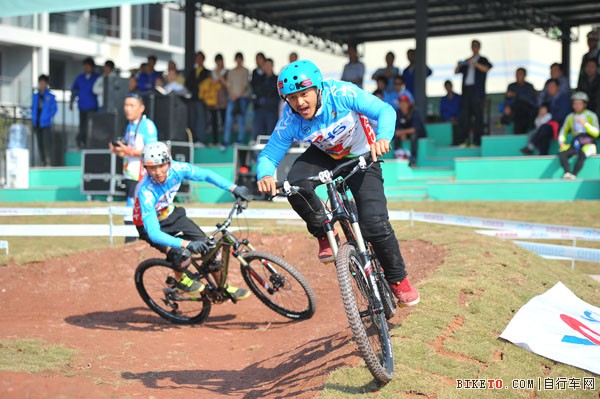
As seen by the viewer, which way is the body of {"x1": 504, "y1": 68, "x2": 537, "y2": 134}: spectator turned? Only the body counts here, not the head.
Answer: toward the camera

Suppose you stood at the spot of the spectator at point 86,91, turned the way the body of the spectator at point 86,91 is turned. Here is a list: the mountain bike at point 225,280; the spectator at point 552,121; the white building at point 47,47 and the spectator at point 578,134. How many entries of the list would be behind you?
1

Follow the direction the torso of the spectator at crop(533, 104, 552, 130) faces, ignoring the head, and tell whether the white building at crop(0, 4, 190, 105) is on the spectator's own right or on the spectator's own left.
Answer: on the spectator's own right

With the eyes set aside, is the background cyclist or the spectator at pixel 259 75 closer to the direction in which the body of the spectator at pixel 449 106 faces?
the background cyclist

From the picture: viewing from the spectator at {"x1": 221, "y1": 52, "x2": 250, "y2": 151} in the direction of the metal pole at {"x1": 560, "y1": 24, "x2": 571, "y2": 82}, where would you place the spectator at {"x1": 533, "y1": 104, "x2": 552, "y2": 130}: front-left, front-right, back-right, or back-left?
front-right

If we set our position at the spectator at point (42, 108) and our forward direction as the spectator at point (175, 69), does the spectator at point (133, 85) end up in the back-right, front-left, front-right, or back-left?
front-right

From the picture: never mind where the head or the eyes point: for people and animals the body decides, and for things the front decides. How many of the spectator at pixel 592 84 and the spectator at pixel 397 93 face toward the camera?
2

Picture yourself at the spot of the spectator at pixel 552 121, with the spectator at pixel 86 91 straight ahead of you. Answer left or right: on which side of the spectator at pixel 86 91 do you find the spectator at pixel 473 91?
right

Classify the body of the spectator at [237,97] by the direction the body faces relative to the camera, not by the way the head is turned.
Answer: toward the camera

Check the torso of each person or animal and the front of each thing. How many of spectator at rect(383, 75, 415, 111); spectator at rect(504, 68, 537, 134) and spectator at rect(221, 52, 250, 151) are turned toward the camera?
3

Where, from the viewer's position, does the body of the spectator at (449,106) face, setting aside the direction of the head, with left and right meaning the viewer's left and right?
facing the viewer

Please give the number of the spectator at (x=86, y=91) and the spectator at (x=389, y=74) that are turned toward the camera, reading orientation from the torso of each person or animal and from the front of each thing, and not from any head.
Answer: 2

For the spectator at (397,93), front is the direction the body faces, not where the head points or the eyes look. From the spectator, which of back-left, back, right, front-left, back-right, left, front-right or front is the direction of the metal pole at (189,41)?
back-right

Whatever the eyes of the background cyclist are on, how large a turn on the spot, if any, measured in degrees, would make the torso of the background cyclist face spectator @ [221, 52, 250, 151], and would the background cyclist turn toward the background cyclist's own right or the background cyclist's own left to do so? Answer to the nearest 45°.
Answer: approximately 135° to the background cyclist's own left
